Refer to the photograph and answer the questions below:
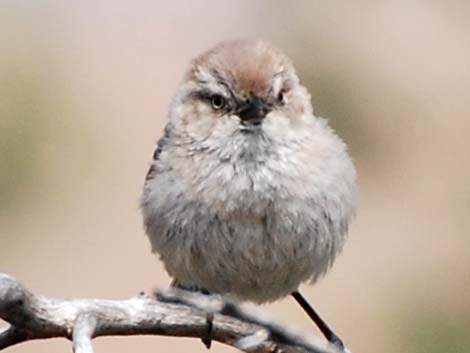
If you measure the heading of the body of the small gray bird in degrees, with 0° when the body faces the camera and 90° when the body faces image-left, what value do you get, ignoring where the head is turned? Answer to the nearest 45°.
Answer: approximately 0°
